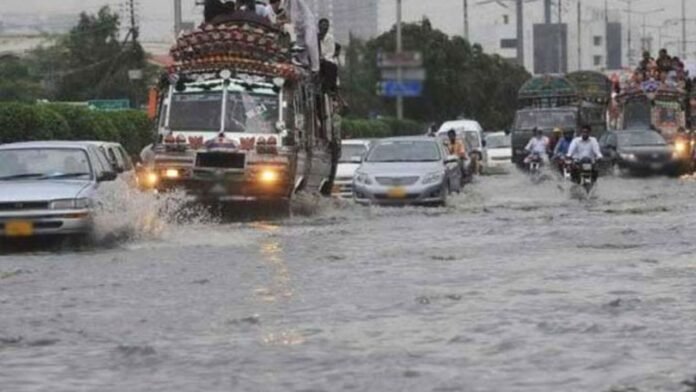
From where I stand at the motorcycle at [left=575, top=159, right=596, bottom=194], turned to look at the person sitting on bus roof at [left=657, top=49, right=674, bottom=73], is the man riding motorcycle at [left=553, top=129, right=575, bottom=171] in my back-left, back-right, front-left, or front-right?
front-left

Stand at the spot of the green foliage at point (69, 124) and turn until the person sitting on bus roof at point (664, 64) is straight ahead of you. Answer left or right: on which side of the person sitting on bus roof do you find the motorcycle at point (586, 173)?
right

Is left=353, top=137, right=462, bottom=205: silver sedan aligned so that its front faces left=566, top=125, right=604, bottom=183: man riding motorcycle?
no

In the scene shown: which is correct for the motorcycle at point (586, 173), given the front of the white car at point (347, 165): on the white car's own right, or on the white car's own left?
on the white car's own left

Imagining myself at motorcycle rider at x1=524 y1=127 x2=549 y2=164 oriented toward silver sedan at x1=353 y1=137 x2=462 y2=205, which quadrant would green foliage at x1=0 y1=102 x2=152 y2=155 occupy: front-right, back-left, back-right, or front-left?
front-right

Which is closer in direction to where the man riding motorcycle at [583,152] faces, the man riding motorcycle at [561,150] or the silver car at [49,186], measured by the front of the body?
the silver car

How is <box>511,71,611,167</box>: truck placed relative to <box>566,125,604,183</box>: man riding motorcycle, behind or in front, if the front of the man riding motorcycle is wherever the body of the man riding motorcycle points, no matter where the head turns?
behind

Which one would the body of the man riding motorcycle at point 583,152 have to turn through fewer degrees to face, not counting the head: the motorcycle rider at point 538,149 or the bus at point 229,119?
the bus

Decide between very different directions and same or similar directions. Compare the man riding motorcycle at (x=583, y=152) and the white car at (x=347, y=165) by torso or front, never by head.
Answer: same or similar directions

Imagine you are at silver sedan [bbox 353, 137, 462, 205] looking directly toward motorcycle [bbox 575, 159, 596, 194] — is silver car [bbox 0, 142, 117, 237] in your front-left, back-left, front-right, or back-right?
back-right

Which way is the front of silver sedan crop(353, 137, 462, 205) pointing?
toward the camera

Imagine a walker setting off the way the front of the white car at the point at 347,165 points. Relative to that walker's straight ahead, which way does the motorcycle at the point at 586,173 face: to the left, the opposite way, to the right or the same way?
the same way

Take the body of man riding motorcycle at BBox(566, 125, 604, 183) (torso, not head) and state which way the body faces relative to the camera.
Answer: toward the camera

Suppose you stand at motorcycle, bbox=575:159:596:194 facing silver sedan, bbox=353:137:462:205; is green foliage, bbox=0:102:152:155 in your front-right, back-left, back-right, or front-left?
front-right

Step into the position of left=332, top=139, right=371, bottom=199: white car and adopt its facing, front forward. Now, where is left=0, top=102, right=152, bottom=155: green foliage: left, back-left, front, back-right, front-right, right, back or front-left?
right

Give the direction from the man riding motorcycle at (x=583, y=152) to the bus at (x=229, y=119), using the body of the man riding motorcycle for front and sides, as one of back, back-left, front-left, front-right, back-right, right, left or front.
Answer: front-right

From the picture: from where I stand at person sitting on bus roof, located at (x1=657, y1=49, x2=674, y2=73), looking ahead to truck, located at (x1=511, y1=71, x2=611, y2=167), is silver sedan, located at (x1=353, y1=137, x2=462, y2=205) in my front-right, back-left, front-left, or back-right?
front-left
